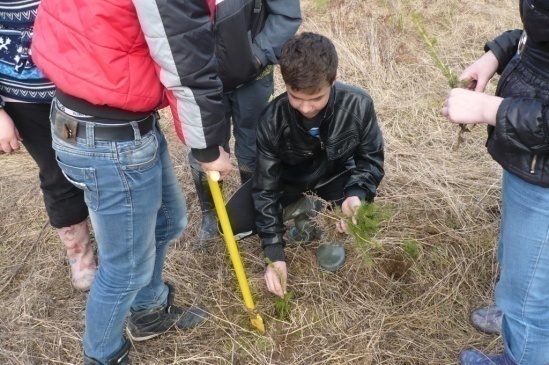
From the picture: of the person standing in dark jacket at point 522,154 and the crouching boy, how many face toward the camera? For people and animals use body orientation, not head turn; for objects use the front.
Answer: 1

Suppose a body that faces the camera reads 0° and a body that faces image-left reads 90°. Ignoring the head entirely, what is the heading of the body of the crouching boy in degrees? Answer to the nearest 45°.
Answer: approximately 0°

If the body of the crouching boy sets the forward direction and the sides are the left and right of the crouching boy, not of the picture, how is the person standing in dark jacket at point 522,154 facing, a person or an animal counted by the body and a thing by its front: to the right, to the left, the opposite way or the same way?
to the right

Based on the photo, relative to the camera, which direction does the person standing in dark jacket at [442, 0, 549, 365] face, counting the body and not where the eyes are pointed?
to the viewer's left

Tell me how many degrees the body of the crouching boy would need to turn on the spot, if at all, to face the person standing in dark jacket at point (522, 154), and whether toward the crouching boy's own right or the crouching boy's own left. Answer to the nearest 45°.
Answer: approximately 45° to the crouching boy's own left
